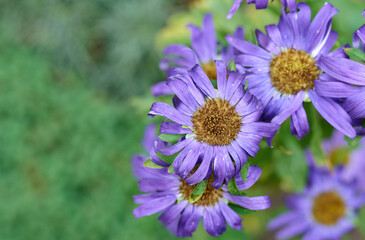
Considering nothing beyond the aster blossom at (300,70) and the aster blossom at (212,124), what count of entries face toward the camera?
2

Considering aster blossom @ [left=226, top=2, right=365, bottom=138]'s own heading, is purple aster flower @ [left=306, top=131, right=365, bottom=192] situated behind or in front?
behind

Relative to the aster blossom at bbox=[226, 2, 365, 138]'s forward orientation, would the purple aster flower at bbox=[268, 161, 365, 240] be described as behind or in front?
behind

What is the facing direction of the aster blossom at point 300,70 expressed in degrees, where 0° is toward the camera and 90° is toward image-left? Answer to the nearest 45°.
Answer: approximately 0°
